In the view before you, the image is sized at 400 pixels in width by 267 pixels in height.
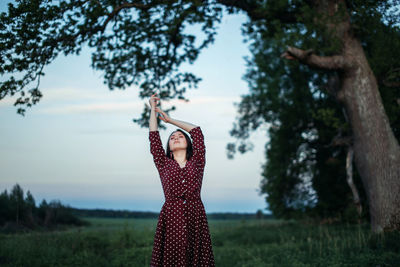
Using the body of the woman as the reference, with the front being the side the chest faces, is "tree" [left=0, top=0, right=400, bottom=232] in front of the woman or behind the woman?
behind

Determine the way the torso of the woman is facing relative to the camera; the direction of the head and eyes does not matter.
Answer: toward the camera
